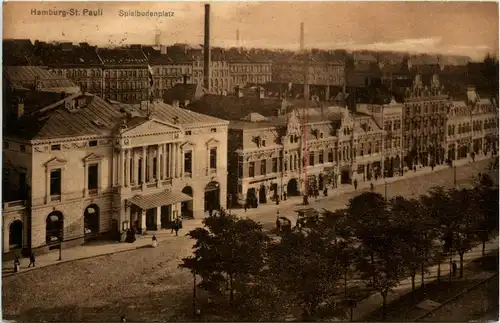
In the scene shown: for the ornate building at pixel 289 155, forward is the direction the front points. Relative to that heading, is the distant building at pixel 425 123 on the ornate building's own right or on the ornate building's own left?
on the ornate building's own left

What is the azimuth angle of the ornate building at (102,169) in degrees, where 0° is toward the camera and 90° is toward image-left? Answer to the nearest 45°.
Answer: approximately 315°

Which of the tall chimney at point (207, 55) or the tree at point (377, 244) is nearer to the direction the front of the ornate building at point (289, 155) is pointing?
the tree

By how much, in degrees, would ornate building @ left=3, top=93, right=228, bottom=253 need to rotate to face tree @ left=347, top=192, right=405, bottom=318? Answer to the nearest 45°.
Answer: approximately 45° to its left

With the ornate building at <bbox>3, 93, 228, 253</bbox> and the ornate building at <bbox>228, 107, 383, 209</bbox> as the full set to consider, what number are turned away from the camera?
0
